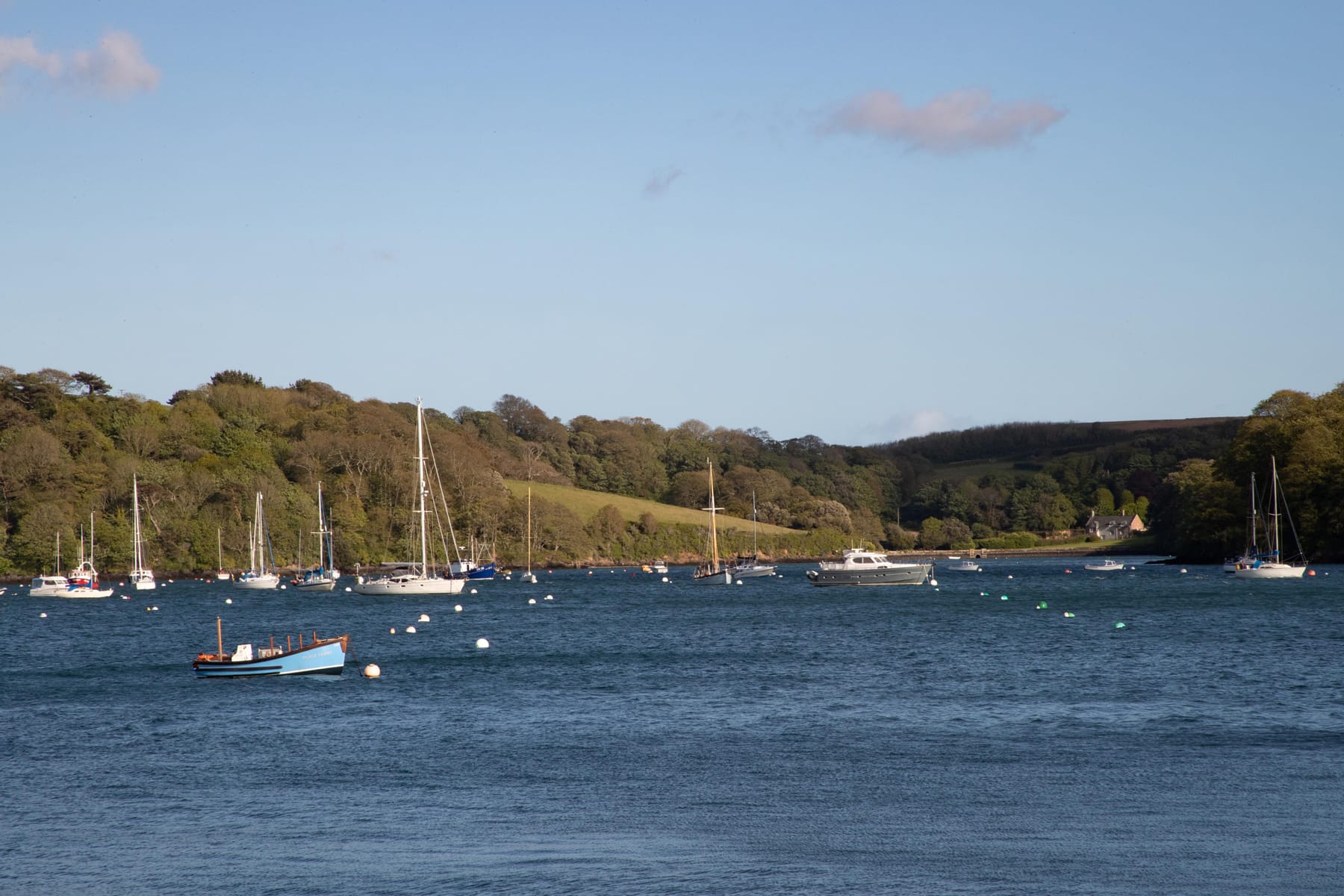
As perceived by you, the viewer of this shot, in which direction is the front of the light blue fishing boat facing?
facing to the right of the viewer
